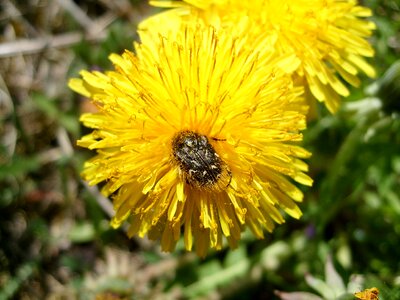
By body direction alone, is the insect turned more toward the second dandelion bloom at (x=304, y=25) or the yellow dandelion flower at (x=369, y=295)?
the second dandelion bloom

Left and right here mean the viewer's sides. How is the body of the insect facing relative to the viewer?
facing away from the viewer and to the left of the viewer

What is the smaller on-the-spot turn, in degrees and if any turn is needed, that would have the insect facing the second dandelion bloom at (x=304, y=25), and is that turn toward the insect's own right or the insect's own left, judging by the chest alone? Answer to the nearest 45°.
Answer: approximately 45° to the insect's own right

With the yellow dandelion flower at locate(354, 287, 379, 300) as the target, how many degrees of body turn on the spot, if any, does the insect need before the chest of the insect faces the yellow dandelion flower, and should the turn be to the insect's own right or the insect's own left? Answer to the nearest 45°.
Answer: approximately 135° to the insect's own right
